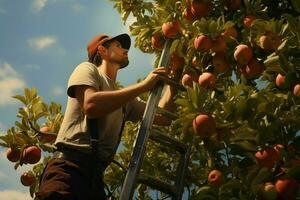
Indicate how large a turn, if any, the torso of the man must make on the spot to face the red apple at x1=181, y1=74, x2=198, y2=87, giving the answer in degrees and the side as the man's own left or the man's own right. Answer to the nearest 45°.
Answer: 0° — they already face it

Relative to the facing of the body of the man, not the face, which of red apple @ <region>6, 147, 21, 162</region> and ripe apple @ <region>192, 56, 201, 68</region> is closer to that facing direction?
the ripe apple

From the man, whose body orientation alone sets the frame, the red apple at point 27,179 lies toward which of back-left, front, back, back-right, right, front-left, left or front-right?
back-left

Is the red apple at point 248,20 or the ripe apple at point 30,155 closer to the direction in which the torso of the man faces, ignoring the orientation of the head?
the red apple

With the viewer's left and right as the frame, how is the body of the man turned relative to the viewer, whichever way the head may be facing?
facing to the right of the viewer

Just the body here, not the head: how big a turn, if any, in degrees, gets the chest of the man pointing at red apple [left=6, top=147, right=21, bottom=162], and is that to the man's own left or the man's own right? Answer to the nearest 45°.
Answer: approximately 135° to the man's own left

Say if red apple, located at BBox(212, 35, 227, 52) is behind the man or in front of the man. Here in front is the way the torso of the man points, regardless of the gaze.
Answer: in front

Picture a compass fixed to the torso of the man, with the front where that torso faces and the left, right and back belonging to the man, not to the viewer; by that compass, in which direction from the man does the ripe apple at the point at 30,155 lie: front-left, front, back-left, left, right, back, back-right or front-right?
back-left

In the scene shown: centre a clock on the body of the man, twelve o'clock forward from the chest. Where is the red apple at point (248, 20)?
The red apple is roughly at 12 o'clock from the man.
